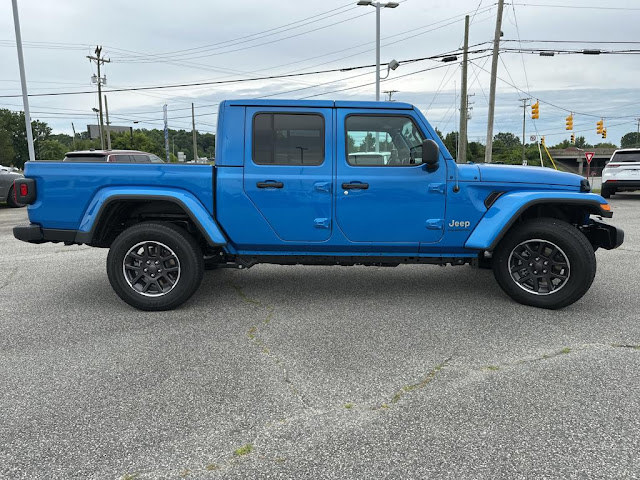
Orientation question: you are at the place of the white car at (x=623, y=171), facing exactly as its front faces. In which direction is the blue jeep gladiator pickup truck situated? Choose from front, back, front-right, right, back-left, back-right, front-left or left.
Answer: back

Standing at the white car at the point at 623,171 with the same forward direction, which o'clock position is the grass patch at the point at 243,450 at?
The grass patch is roughly at 6 o'clock from the white car.

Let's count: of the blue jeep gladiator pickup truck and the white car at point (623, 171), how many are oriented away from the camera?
1

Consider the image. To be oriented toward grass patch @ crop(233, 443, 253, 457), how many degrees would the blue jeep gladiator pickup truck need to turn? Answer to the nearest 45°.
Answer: approximately 90° to its right

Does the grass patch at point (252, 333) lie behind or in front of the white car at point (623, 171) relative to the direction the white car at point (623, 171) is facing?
behind

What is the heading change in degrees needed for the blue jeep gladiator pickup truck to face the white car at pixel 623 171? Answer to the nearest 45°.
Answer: approximately 45° to its left

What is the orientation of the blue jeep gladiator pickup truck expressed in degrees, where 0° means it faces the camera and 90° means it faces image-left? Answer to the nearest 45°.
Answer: approximately 270°

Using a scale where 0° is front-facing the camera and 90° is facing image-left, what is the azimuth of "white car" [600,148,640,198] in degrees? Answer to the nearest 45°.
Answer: approximately 180°
